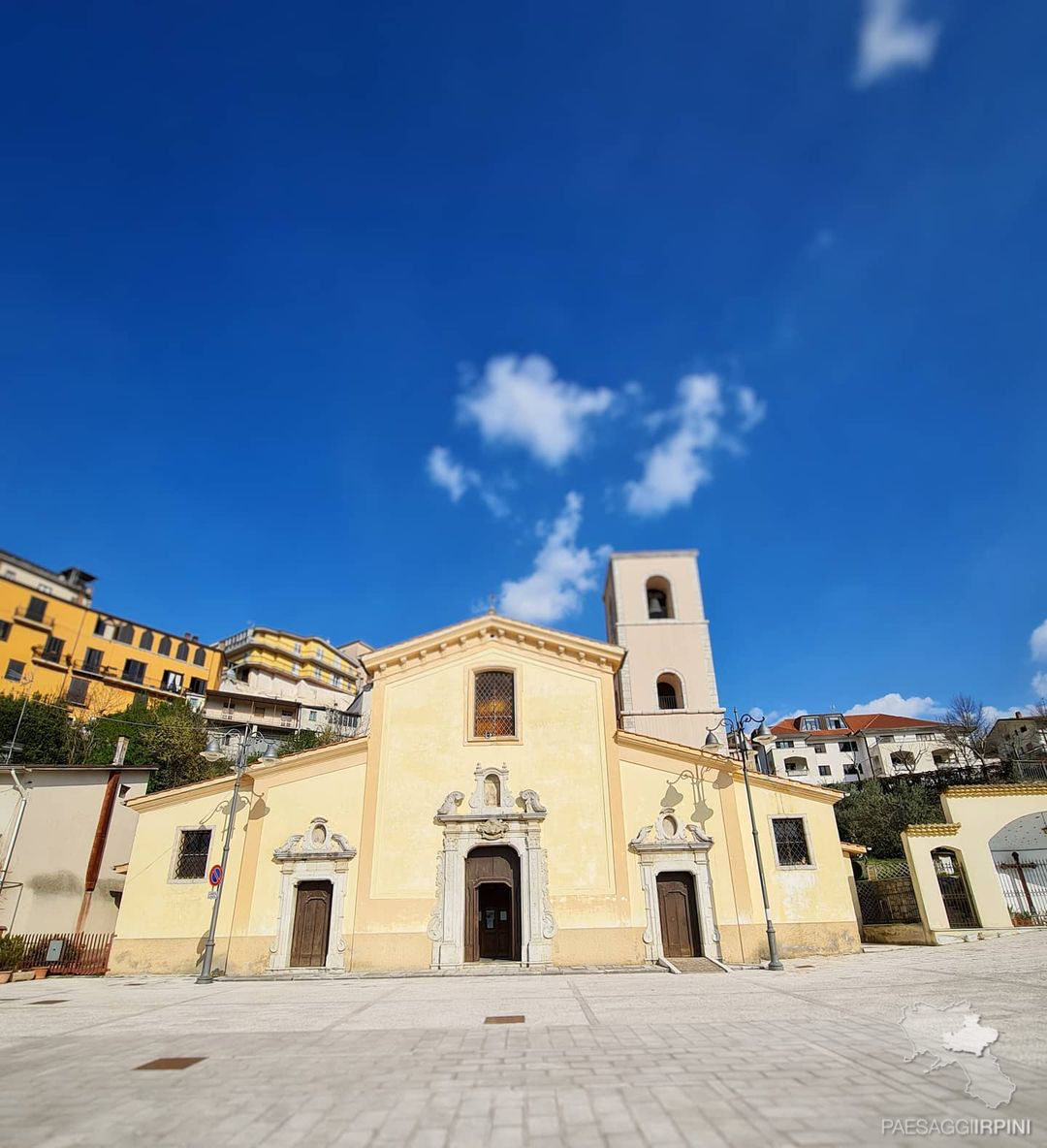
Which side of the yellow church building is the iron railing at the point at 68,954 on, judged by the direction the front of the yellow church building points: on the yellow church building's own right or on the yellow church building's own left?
on the yellow church building's own right

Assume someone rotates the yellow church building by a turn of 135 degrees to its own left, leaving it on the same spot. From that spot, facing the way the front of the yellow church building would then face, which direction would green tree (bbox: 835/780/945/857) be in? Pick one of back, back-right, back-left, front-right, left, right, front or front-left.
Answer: front

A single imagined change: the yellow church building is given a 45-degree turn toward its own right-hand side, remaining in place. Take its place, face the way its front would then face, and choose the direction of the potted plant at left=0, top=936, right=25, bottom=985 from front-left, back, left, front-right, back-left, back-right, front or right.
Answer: front-right

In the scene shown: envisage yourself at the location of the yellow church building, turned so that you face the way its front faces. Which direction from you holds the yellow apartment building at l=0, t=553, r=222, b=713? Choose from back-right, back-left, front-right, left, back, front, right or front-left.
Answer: back-right

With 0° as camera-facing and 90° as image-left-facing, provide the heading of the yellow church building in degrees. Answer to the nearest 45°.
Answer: approximately 0°

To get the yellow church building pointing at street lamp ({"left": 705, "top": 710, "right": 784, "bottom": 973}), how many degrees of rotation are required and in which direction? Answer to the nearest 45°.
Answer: approximately 90° to its left

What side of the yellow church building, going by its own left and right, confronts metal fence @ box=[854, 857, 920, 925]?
left

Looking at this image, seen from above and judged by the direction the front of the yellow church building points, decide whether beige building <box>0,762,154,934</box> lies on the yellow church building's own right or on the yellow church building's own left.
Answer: on the yellow church building's own right
